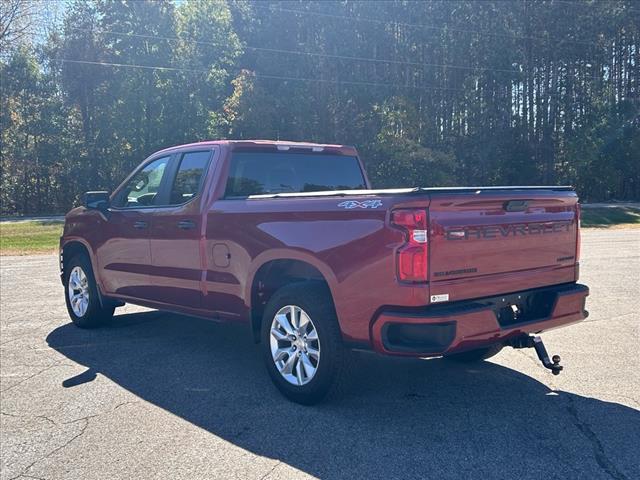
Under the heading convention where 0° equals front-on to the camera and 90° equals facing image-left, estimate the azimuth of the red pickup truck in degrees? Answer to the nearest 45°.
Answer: approximately 135°
